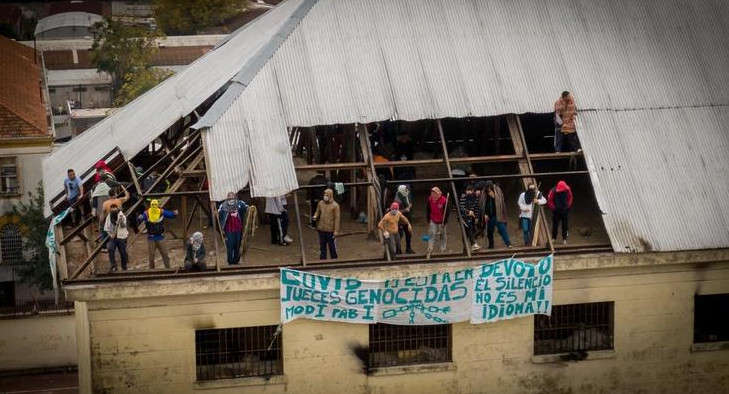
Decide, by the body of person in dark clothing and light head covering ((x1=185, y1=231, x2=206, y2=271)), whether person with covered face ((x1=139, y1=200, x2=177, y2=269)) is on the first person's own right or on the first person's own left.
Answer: on the first person's own right

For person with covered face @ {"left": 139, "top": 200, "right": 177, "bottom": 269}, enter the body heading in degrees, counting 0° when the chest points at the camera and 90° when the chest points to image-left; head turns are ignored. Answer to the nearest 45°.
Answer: approximately 0°

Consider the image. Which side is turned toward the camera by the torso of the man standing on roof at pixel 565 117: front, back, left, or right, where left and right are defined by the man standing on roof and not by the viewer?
front

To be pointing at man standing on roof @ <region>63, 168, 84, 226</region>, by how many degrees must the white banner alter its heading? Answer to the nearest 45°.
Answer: approximately 90° to its right

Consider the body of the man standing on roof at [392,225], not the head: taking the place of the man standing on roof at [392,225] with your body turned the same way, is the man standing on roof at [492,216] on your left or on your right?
on your left

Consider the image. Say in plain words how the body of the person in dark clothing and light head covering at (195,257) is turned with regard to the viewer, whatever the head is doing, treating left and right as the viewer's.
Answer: facing the viewer

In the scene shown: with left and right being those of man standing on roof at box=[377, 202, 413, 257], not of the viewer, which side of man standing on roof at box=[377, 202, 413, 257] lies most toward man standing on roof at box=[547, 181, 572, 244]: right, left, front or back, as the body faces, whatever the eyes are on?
left
